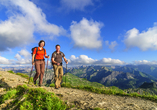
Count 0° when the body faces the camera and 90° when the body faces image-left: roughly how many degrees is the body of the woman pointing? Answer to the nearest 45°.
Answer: approximately 315°

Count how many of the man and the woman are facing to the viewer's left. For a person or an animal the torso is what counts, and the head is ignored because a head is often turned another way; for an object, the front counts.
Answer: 0

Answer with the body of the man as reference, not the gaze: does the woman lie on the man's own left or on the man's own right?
on the man's own right

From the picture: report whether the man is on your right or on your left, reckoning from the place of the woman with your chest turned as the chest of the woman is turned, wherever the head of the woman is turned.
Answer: on your left

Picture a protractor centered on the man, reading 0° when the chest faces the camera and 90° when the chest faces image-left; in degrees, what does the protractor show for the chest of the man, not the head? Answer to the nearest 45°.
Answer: approximately 0°
